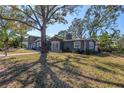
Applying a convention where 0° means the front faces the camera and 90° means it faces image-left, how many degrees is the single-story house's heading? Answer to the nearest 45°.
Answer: approximately 0°
